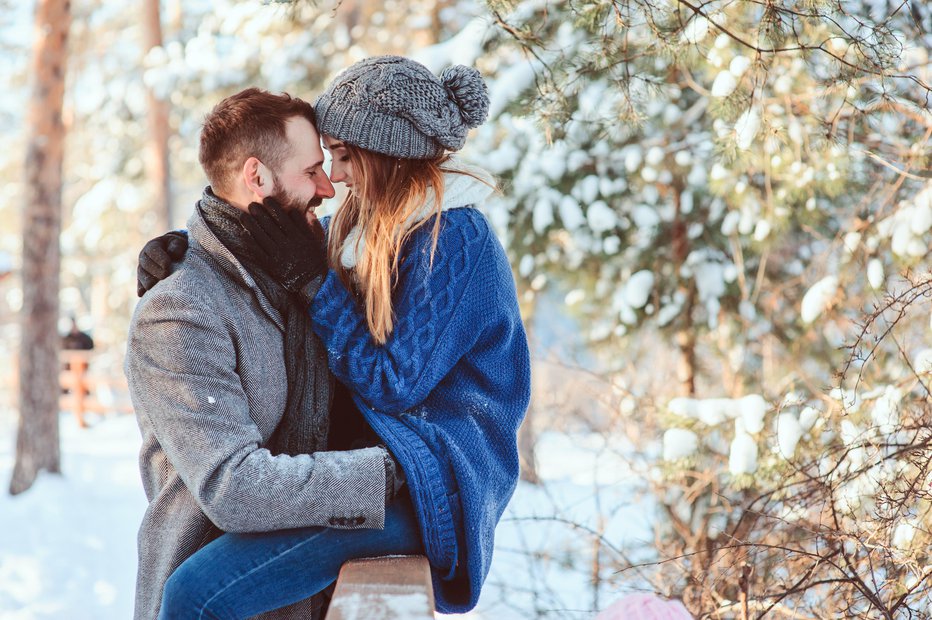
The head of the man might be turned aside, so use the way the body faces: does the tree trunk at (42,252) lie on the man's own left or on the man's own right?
on the man's own left

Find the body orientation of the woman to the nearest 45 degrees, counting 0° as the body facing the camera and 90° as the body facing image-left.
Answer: approximately 90°

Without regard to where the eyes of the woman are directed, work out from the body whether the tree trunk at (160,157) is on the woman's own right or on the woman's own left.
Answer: on the woman's own right

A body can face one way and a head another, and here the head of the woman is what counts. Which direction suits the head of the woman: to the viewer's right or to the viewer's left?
to the viewer's left

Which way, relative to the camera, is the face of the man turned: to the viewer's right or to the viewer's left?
to the viewer's right

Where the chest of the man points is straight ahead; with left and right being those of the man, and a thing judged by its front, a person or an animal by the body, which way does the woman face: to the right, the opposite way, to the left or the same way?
the opposite way

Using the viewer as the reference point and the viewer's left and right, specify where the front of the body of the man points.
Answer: facing to the right of the viewer
